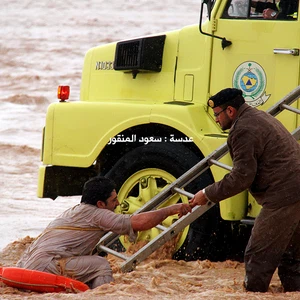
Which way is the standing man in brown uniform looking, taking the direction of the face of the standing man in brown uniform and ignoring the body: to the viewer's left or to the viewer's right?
to the viewer's left

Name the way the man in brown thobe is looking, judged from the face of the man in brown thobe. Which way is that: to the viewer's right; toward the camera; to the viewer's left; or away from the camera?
to the viewer's right

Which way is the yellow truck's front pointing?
to the viewer's left

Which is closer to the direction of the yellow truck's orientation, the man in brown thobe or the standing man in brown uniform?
the man in brown thobe

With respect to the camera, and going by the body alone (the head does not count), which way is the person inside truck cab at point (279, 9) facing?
to the viewer's left

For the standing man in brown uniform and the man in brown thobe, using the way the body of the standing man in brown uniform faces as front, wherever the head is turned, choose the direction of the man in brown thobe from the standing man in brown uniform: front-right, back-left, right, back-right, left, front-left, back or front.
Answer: front

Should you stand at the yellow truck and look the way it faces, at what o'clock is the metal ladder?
The metal ladder is roughly at 9 o'clock from the yellow truck.

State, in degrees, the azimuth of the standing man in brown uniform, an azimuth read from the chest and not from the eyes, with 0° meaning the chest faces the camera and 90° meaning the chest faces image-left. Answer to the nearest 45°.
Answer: approximately 90°
